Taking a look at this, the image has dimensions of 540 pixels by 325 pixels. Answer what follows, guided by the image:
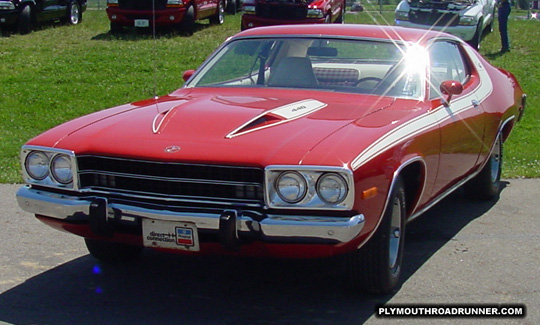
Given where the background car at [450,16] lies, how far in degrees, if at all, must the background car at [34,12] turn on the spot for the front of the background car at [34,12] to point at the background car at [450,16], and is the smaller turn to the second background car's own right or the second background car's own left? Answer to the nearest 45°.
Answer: approximately 90° to the second background car's own left

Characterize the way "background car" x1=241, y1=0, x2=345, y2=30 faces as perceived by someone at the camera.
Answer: facing the viewer

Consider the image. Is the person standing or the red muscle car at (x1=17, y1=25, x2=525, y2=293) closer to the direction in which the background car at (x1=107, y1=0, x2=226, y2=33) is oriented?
the red muscle car

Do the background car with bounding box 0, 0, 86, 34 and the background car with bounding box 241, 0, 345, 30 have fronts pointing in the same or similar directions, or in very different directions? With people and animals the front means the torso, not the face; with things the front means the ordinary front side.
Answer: same or similar directions

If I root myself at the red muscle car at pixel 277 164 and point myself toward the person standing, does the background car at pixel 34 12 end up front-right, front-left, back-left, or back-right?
front-left

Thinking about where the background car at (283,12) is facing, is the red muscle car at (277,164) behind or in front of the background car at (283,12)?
in front

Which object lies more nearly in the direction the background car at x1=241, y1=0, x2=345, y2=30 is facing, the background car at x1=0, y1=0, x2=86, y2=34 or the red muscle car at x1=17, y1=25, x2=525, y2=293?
the red muscle car

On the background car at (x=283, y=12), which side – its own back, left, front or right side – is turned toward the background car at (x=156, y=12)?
right

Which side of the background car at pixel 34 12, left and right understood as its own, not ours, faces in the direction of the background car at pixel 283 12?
left

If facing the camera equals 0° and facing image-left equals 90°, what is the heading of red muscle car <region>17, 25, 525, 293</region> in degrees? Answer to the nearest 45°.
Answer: approximately 45°

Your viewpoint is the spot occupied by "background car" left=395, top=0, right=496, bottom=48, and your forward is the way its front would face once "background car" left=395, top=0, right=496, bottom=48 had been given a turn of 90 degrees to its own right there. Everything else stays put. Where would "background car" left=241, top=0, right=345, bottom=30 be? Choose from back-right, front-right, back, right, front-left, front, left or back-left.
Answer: front-left

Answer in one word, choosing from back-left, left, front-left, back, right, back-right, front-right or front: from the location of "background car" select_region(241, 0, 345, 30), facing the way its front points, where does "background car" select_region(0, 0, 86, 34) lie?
right

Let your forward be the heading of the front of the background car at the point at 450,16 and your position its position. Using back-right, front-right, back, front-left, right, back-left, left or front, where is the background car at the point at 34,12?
front-right

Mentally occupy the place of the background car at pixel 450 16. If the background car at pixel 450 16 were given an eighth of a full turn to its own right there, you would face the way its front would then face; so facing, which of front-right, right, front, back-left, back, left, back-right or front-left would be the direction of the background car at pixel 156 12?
front

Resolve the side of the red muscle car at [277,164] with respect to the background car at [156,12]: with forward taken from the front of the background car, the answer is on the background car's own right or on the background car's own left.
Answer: on the background car's own left

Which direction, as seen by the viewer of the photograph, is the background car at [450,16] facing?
facing the viewer and to the left of the viewer
